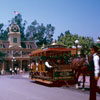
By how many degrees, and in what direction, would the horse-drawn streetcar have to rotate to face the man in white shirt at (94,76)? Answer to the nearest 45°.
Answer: approximately 45° to its right

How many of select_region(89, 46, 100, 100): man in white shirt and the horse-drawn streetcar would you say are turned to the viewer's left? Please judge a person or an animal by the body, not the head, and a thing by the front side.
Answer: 1

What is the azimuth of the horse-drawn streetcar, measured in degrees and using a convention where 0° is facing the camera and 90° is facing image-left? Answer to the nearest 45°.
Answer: approximately 315°

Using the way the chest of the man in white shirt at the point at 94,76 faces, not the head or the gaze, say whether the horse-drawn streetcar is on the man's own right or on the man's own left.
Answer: on the man's own right

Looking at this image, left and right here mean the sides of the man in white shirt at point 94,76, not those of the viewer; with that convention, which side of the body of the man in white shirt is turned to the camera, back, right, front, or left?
left
